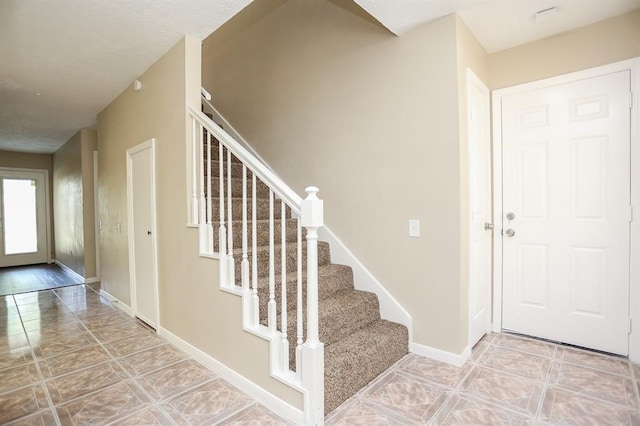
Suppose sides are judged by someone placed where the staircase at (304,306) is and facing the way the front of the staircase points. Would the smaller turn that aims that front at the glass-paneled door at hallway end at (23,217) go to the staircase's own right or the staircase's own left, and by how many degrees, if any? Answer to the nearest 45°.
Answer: approximately 180°

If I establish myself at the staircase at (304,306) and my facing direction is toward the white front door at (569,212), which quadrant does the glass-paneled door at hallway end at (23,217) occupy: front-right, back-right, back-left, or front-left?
back-left

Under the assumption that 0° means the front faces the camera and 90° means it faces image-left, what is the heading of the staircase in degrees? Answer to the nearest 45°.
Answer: approximately 315°

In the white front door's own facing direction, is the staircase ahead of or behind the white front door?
ahead

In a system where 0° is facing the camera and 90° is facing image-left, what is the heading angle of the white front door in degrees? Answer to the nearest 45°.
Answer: approximately 45°

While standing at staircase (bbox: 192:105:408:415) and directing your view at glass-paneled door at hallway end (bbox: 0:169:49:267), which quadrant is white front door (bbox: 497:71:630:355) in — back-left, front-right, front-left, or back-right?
back-right

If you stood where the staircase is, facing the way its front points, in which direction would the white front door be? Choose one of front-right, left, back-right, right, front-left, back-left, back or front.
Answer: front-left

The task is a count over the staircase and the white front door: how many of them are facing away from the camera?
0
